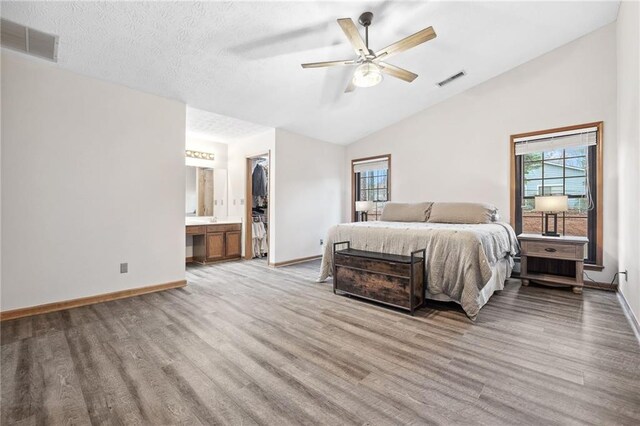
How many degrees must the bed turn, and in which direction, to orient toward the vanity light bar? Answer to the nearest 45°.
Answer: approximately 45° to its right

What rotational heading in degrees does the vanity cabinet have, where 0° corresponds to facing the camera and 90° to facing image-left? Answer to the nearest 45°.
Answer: approximately 315°

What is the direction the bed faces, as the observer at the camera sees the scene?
facing the viewer and to the left of the viewer

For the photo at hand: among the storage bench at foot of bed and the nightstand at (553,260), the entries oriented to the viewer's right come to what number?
0

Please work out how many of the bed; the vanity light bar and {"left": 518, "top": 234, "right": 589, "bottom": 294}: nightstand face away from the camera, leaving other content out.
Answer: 0

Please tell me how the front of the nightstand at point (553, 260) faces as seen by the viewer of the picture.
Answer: facing the viewer

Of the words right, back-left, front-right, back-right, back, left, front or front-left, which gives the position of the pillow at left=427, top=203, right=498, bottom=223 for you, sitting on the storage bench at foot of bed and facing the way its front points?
back

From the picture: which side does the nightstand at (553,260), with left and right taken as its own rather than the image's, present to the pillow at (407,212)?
right

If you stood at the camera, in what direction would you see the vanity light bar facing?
facing the viewer and to the right of the viewer

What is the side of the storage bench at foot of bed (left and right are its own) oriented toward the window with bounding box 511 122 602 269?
back
